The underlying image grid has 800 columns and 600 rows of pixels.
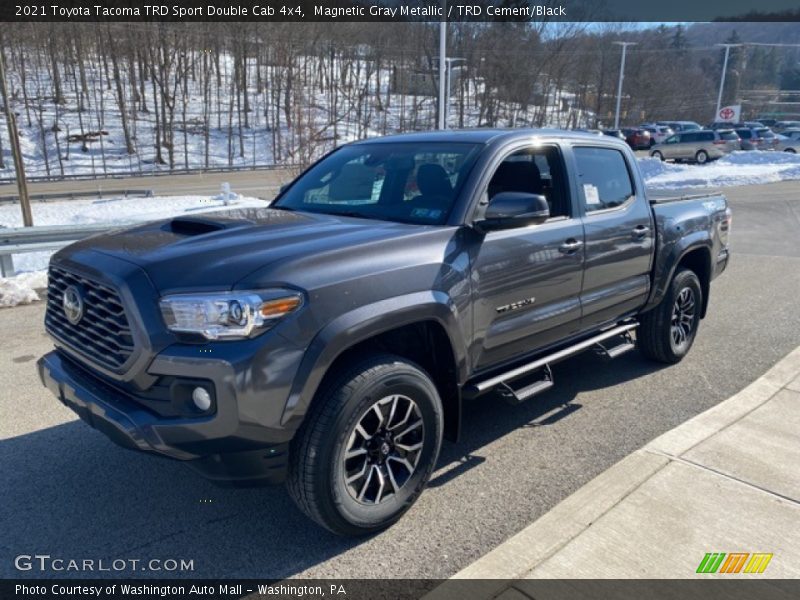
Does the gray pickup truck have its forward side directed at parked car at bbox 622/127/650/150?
no

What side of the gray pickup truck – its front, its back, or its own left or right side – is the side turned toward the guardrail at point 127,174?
right

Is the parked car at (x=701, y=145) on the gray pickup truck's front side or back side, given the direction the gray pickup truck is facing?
on the back side

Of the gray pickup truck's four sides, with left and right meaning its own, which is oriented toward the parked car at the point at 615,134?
back

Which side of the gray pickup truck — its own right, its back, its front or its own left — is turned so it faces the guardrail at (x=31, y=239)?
right

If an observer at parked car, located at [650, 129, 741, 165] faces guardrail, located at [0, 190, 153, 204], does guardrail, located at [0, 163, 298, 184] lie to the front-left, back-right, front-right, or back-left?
front-right

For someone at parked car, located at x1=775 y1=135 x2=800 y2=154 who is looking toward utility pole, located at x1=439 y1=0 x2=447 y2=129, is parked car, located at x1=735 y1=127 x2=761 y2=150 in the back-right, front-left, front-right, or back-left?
front-right

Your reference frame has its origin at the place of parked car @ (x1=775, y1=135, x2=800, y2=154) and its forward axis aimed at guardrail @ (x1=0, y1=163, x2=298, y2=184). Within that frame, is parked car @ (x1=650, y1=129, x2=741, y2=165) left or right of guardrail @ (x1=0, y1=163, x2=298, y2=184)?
left

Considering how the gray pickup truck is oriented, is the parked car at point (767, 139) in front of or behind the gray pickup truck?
behind

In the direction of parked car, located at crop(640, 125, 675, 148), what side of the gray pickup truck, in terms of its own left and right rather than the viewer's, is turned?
back

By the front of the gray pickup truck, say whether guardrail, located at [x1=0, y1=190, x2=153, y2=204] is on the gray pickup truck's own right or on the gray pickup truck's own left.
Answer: on the gray pickup truck's own right

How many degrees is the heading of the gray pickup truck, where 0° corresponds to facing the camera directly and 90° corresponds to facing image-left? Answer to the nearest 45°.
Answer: approximately 45°

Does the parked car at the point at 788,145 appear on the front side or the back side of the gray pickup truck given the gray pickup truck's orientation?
on the back side

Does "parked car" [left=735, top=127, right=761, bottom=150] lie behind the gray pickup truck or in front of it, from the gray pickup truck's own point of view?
behind
